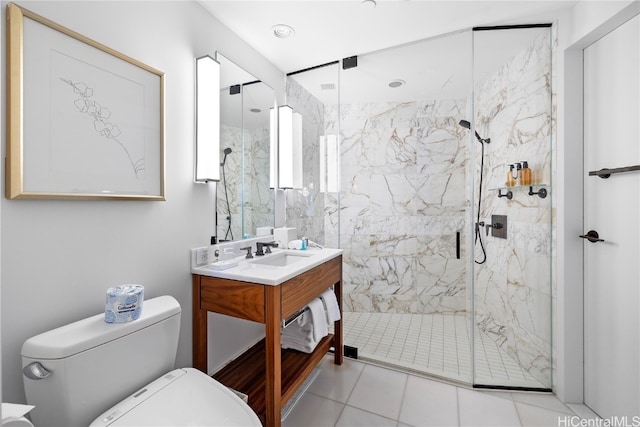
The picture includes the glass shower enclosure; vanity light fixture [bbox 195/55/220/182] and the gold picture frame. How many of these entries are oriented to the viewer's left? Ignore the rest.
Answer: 0

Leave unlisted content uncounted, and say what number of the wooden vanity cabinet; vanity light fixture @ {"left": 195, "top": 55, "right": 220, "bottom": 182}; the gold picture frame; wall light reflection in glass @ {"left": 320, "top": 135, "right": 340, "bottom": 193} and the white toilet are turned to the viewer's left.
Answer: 0

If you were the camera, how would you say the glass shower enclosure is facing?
facing the viewer

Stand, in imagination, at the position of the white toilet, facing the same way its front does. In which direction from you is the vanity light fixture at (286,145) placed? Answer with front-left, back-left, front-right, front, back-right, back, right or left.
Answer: left

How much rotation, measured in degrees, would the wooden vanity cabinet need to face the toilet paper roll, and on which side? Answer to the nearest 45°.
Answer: approximately 90° to its right

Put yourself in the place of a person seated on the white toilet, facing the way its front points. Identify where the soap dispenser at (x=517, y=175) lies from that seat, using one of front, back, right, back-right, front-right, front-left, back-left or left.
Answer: front-left

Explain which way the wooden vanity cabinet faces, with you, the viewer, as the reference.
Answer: facing the viewer and to the right of the viewer

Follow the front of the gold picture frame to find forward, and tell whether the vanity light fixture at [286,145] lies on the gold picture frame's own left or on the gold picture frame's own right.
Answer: on the gold picture frame's own left

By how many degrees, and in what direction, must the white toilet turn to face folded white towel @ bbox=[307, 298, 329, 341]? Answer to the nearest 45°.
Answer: approximately 45° to its left

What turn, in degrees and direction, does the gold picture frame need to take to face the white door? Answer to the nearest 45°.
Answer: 0° — it already faces it

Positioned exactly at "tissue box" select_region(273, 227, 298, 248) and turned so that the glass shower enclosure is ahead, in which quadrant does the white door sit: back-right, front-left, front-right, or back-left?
front-right
